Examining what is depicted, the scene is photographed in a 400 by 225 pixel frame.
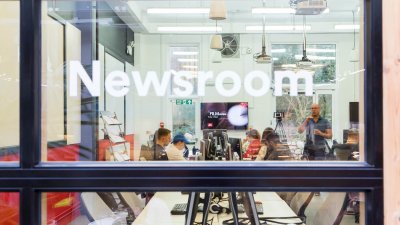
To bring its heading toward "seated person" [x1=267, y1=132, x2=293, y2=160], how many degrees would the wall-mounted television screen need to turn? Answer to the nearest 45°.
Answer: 0° — it already faces them

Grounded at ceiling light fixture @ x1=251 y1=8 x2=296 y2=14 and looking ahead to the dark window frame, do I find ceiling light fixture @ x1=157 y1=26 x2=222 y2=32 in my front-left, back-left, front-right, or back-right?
back-right

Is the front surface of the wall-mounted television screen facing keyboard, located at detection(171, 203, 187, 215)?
yes

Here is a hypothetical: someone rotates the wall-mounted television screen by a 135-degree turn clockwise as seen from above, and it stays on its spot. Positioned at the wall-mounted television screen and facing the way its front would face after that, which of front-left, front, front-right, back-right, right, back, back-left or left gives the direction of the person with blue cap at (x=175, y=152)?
back-left

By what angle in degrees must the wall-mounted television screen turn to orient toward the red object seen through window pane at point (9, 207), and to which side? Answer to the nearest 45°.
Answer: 0° — it already faces it

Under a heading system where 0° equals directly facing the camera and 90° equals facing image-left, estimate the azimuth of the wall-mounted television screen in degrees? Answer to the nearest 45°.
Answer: approximately 0°

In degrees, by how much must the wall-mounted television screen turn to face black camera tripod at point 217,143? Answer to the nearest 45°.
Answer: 0° — it already faces it

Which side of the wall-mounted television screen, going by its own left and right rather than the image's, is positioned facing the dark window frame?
front
